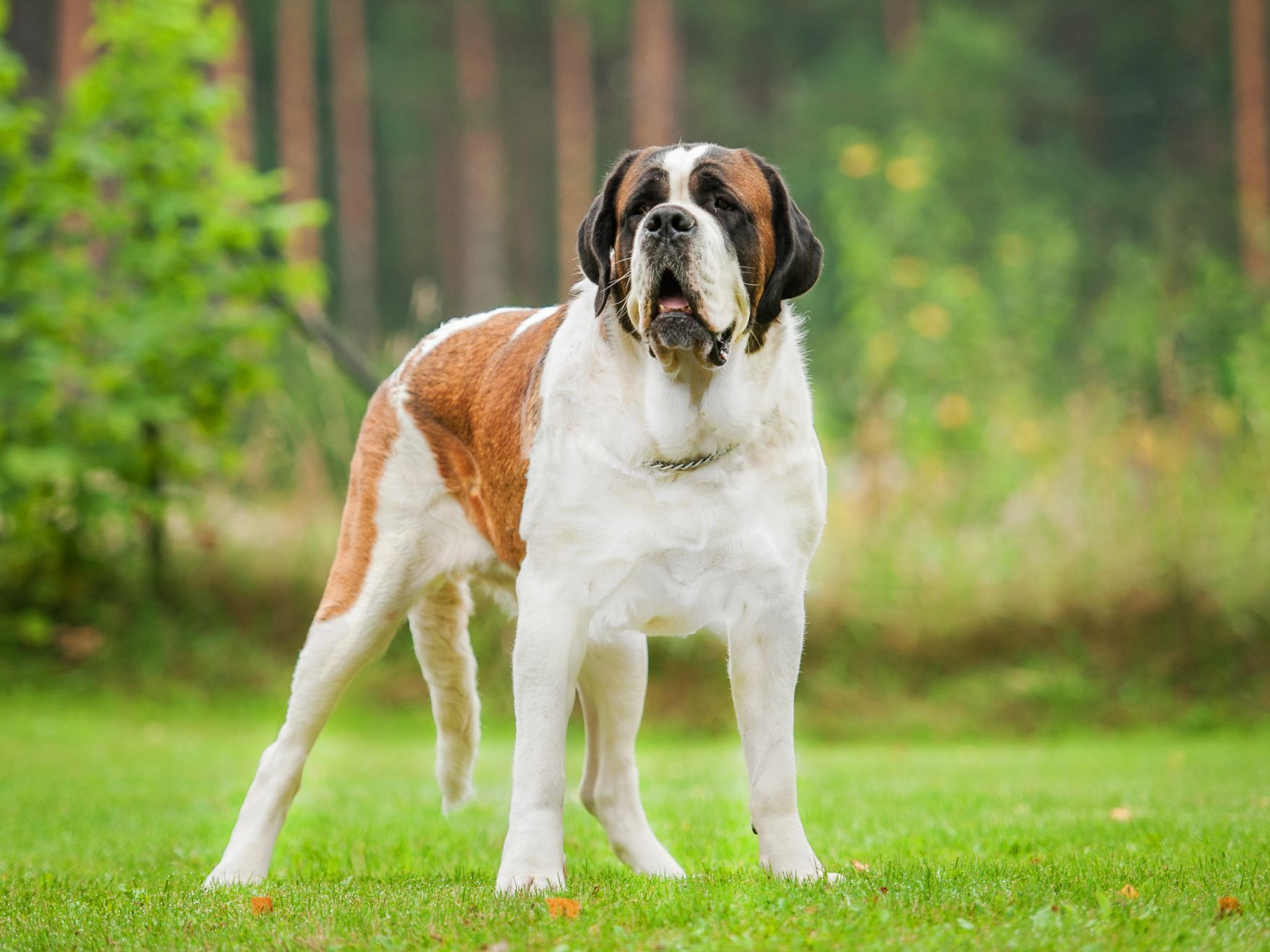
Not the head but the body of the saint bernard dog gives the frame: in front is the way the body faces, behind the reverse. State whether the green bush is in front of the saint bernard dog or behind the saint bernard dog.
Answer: behind

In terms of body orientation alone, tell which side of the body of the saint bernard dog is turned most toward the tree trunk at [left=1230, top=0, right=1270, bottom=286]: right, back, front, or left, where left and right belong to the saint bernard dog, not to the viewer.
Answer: left

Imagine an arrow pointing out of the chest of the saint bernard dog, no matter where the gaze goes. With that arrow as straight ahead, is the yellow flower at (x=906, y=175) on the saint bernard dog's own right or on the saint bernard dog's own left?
on the saint bernard dog's own left

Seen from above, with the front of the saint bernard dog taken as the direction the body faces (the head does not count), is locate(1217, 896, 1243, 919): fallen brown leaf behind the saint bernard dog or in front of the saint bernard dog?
in front

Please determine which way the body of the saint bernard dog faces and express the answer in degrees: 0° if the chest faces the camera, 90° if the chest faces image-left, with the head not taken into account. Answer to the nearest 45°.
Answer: approximately 315°

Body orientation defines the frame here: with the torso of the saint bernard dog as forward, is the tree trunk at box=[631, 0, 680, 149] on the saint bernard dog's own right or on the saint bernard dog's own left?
on the saint bernard dog's own left

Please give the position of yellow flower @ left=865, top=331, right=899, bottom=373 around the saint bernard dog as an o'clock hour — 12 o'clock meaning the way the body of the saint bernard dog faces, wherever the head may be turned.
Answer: The yellow flower is roughly at 8 o'clock from the saint bernard dog.

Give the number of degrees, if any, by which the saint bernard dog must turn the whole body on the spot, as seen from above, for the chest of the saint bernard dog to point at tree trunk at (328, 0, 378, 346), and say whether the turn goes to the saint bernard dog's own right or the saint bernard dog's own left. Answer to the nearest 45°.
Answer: approximately 135° to the saint bernard dog's own left

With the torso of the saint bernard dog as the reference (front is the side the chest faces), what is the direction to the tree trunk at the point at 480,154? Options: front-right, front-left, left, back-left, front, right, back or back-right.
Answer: back-left

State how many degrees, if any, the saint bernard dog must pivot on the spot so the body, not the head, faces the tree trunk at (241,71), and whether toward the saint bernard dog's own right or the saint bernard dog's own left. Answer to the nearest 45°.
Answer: approximately 135° to the saint bernard dog's own left
